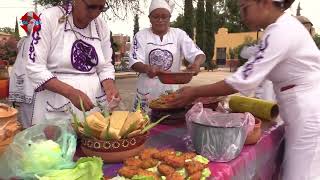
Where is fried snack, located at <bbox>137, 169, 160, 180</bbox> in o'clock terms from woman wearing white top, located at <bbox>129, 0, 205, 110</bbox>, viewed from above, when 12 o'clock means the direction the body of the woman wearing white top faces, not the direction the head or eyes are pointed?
The fried snack is roughly at 12 o'clock from the woman wearing white top.

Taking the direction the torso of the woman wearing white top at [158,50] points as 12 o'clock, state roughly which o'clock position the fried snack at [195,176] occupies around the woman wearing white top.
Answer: The fried snack is roughly at 12 o'clock from the woman wearing white top.

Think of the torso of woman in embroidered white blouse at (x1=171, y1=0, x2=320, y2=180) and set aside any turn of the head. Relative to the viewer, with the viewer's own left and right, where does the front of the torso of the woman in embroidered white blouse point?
facing to the left of the viewer

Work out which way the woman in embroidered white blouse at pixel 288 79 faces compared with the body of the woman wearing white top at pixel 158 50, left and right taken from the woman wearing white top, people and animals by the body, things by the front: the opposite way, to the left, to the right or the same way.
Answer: to the right

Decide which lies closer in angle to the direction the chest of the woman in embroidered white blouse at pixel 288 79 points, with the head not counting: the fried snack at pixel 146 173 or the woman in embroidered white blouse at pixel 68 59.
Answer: the woman in embroidered white blouse

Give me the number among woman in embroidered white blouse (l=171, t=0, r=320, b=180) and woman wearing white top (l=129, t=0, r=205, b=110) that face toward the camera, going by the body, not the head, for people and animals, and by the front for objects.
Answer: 1

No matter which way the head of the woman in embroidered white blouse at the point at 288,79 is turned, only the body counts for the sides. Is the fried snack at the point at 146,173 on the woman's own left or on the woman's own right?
on the woman's own left

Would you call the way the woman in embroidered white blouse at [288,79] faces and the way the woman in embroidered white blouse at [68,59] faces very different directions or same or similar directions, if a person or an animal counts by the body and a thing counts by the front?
very different directions

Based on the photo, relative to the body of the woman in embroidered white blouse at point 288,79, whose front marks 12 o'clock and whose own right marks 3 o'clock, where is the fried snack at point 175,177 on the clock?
The fried snack is roughly at 10 o'clock from the woman in embroidered white blouse.
